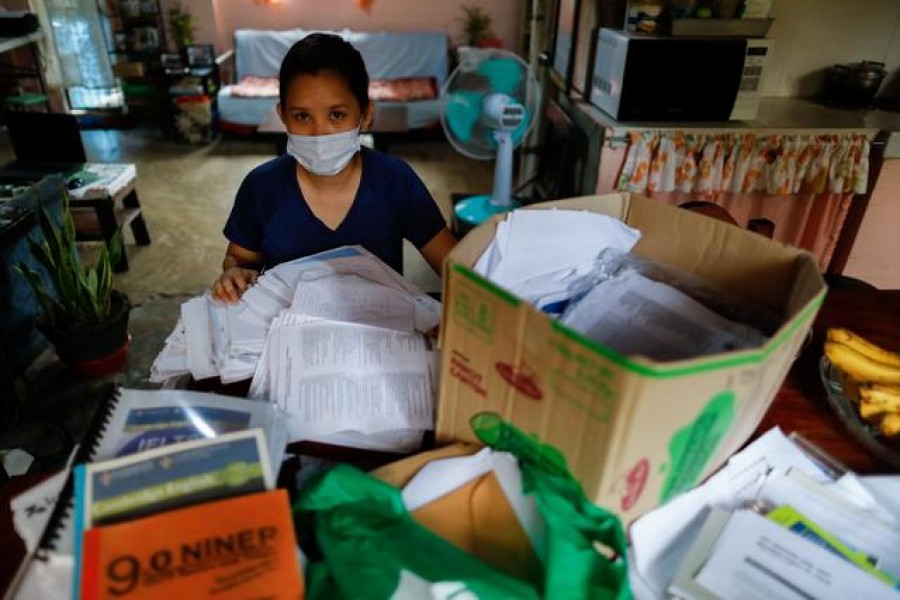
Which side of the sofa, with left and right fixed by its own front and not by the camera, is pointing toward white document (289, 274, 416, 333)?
front

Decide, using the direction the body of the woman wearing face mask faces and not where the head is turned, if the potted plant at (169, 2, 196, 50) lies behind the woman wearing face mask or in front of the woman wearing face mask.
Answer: behind

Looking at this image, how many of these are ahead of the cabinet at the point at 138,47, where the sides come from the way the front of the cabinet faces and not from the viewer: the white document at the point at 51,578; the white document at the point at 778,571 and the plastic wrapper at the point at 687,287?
3

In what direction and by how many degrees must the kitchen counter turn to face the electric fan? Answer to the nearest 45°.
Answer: approximately 45° to its right

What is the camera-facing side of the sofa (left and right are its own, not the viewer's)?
front

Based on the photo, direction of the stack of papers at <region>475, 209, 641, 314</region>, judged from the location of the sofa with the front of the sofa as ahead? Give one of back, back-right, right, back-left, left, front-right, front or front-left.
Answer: front

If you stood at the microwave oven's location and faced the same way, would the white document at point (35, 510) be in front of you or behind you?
in front

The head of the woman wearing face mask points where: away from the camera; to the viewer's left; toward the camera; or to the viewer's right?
toward the camera

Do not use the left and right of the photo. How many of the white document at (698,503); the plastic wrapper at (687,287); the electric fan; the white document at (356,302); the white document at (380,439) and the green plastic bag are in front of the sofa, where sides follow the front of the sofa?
6

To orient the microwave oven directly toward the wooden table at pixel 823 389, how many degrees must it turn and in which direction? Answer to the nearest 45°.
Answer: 0° — it already faces it

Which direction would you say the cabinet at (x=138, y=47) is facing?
toward the camera

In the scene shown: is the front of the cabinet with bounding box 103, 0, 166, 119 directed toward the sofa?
no

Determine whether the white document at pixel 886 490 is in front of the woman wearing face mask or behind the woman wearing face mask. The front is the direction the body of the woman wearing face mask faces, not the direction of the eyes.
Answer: in front

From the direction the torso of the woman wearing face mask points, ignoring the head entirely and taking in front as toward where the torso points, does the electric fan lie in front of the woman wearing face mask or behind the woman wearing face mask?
behind

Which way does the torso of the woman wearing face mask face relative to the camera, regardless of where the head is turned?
toward the camera

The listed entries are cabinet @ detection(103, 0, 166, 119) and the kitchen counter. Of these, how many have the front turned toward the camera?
2
